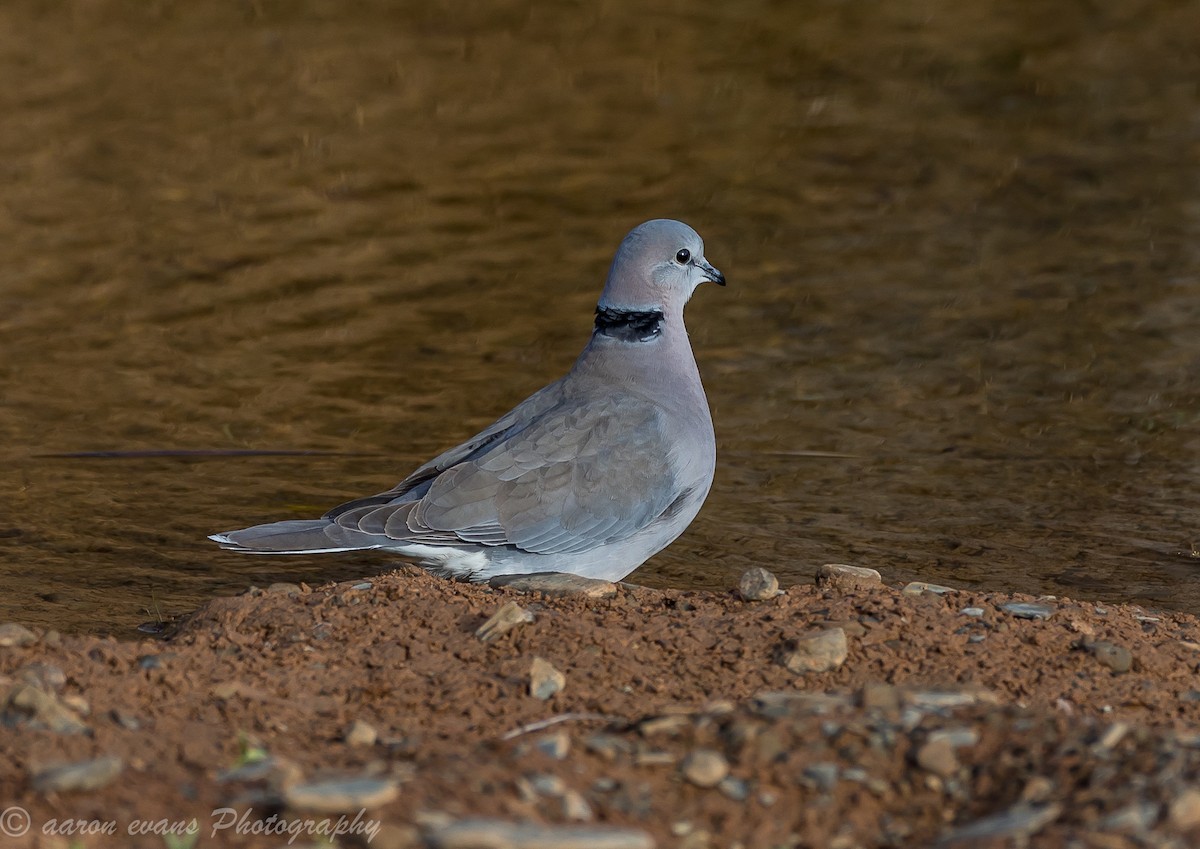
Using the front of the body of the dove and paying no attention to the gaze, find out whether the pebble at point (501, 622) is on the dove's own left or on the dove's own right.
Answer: on the dove's own right

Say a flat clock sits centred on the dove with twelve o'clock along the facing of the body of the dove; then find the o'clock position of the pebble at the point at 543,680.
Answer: The pebble is roughly at 3 o'clock from the dove.

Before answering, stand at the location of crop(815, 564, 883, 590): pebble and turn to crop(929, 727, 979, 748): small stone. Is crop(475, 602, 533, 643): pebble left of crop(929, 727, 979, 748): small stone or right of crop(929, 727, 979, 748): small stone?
right

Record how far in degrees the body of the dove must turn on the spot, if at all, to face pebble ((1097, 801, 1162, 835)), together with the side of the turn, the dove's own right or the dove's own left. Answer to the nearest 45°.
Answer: approximately 90° to the dove's own right

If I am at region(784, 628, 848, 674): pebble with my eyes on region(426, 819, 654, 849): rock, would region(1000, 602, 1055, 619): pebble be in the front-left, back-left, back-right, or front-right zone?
back-left

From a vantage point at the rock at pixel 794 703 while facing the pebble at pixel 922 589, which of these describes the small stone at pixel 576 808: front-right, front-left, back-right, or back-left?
back-left

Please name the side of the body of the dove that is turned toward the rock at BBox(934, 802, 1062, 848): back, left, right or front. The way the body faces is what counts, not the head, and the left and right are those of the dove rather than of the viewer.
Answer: right

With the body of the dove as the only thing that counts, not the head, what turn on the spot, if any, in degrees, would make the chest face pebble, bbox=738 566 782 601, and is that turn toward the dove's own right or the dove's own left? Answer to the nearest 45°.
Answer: approximately 45° to the dove's own right

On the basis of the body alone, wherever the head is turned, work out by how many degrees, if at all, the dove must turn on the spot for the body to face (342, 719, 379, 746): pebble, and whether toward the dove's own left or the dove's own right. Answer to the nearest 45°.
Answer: approximately 90° to the dove's own right

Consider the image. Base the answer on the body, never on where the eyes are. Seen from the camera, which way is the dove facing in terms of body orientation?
to the viewer's right
